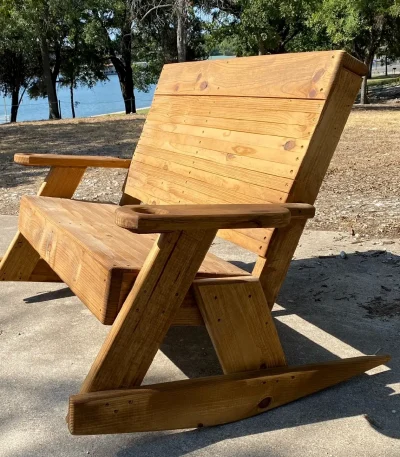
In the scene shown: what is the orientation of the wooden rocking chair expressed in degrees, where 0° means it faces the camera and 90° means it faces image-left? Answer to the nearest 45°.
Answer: approximately 45°

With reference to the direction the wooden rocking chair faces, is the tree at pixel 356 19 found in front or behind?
behind
